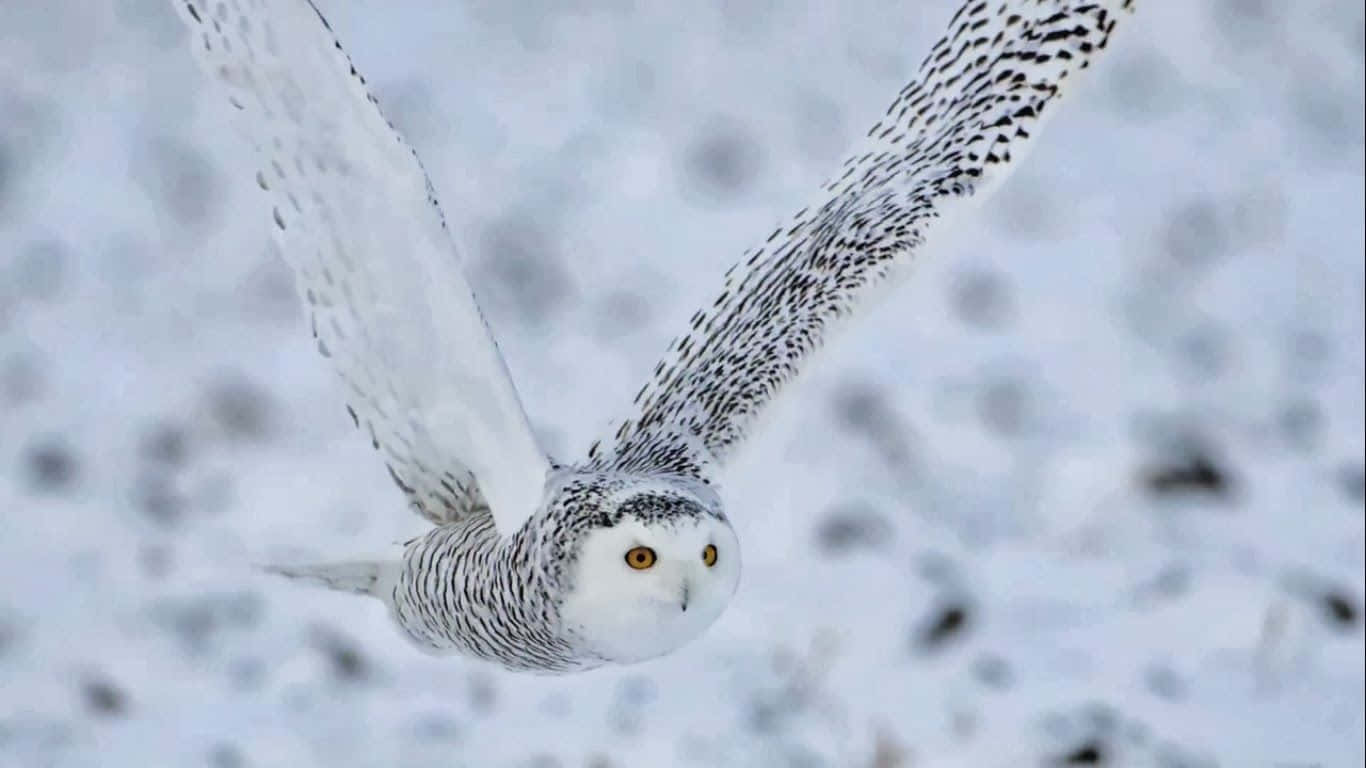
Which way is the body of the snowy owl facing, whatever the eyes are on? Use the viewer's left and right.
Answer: facing the viewer and to the right of the viewer
